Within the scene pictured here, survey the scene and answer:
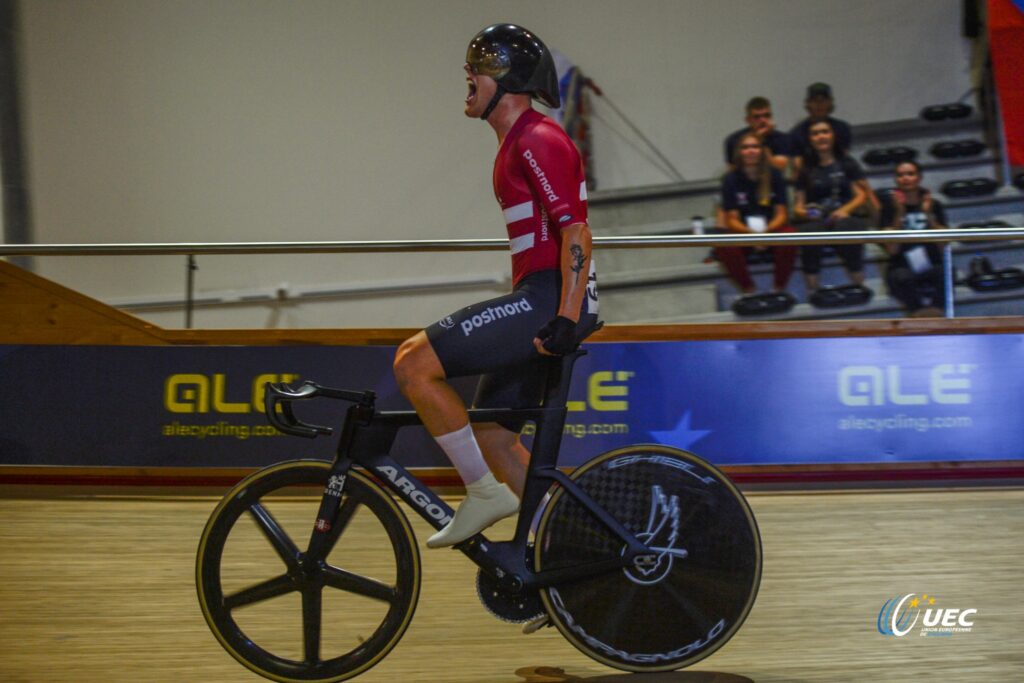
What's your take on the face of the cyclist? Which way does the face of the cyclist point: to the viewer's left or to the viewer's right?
to the viewer's left

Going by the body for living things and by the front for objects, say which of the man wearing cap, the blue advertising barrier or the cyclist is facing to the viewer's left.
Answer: the cyclist

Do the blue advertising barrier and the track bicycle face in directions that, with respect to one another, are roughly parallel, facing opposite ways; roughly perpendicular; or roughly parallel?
roughly perpendicular

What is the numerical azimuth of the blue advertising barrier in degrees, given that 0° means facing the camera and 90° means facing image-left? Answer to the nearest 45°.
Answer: approximately 0°

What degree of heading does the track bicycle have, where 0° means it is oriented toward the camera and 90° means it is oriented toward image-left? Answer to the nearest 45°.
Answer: approximately 90°

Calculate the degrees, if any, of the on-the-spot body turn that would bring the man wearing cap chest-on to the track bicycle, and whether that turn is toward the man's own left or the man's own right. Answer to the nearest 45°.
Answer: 0° — they already face it

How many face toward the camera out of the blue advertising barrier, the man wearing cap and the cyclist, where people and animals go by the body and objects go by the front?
2

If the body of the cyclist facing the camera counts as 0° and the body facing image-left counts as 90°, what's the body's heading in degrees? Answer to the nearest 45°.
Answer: approximately 90°

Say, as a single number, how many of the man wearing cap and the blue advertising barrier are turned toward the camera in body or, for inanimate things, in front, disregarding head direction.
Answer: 2
